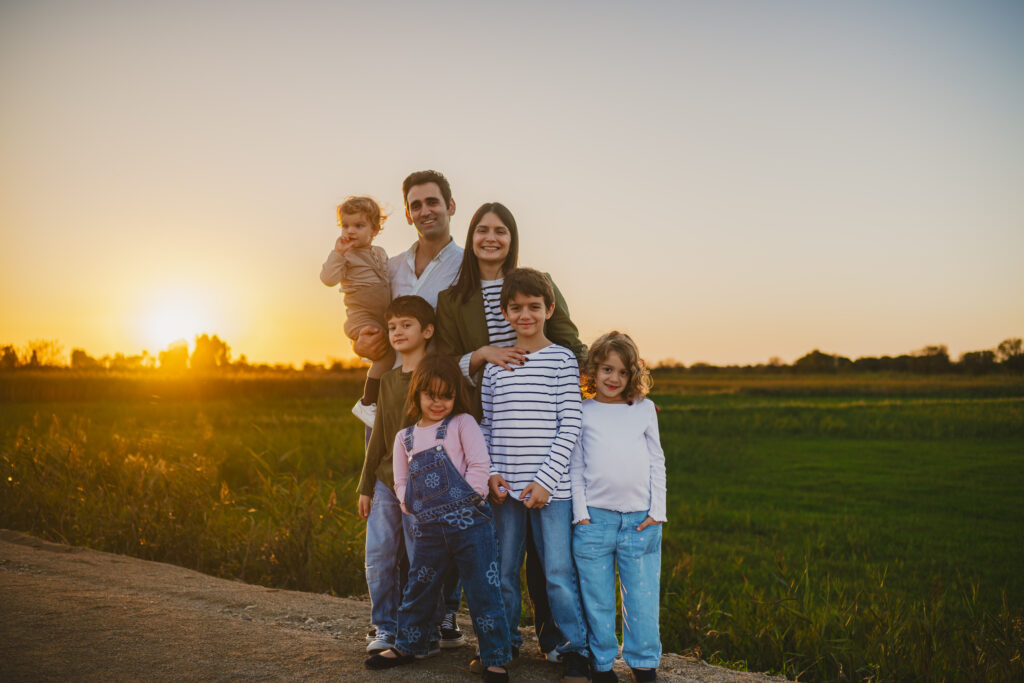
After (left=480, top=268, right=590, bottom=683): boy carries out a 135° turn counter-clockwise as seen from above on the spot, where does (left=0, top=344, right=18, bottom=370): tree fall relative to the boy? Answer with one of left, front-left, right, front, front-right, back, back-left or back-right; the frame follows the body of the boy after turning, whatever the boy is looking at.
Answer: left

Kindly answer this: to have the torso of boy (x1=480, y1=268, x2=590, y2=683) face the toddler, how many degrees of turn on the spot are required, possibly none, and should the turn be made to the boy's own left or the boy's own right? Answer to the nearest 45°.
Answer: approximately 135° to the boy's own right

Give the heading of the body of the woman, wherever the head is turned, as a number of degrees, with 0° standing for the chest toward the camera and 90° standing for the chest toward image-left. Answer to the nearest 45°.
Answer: approximately 0°

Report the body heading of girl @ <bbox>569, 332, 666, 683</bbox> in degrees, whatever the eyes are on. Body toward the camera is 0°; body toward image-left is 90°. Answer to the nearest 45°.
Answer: approximately 0°

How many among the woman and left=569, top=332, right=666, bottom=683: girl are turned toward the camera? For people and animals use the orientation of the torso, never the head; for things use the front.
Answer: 2
